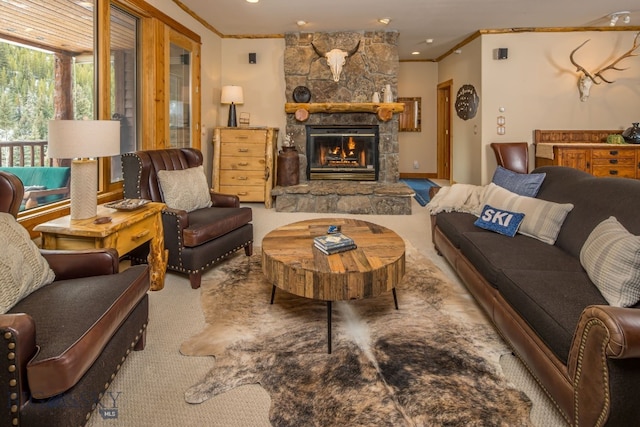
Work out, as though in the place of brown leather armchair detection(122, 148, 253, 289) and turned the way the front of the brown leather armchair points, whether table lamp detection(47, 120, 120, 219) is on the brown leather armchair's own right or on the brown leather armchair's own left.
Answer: on the brown leather armchair's own right

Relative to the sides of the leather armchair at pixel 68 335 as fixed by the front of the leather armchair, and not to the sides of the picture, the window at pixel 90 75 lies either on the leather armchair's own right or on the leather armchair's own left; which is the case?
on the leather armchair's own left

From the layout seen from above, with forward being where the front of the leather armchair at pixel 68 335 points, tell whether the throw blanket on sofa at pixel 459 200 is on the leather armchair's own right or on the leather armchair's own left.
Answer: on the leather armchair's own left

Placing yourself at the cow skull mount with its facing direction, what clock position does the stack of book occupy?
The stack of book is roughly at 12 o'clock from the cow skull mount.

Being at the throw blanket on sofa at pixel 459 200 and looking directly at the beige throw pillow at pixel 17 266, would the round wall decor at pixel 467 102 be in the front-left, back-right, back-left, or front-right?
back-right

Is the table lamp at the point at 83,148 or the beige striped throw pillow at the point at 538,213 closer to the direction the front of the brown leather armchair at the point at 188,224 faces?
the beige striped throw pillow

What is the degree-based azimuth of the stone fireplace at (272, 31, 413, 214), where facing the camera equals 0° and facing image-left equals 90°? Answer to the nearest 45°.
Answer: approximately 0°
